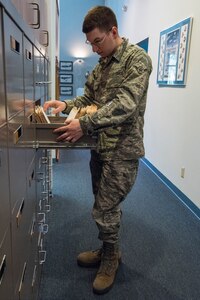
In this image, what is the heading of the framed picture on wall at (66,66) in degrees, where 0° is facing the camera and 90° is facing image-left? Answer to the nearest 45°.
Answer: approximately 0°

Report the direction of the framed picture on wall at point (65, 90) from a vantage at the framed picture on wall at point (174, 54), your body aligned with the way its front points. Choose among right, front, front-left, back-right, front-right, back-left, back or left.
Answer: right

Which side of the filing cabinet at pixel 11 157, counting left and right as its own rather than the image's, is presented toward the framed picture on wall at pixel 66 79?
left

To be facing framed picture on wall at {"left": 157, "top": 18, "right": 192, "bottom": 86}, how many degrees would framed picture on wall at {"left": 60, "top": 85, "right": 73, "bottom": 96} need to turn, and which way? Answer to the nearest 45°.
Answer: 0° — it already faces it

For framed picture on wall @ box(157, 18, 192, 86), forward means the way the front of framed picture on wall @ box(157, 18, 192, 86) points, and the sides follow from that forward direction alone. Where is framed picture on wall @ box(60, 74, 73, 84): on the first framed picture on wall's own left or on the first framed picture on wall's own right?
on the first framed picture on wall's own right

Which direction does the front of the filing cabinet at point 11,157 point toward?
to the viewer's right

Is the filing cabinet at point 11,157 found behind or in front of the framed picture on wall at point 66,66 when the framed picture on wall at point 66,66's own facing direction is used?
in front

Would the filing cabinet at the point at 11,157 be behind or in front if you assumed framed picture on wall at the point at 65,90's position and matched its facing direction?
in front

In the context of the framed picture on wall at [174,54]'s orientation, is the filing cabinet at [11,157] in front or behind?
in front
